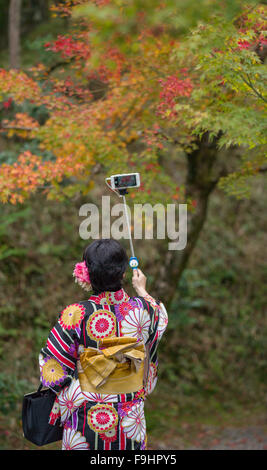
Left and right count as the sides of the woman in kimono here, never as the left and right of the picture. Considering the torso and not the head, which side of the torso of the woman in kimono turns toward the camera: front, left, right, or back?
back

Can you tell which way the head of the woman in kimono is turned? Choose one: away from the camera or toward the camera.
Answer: away from the camera
